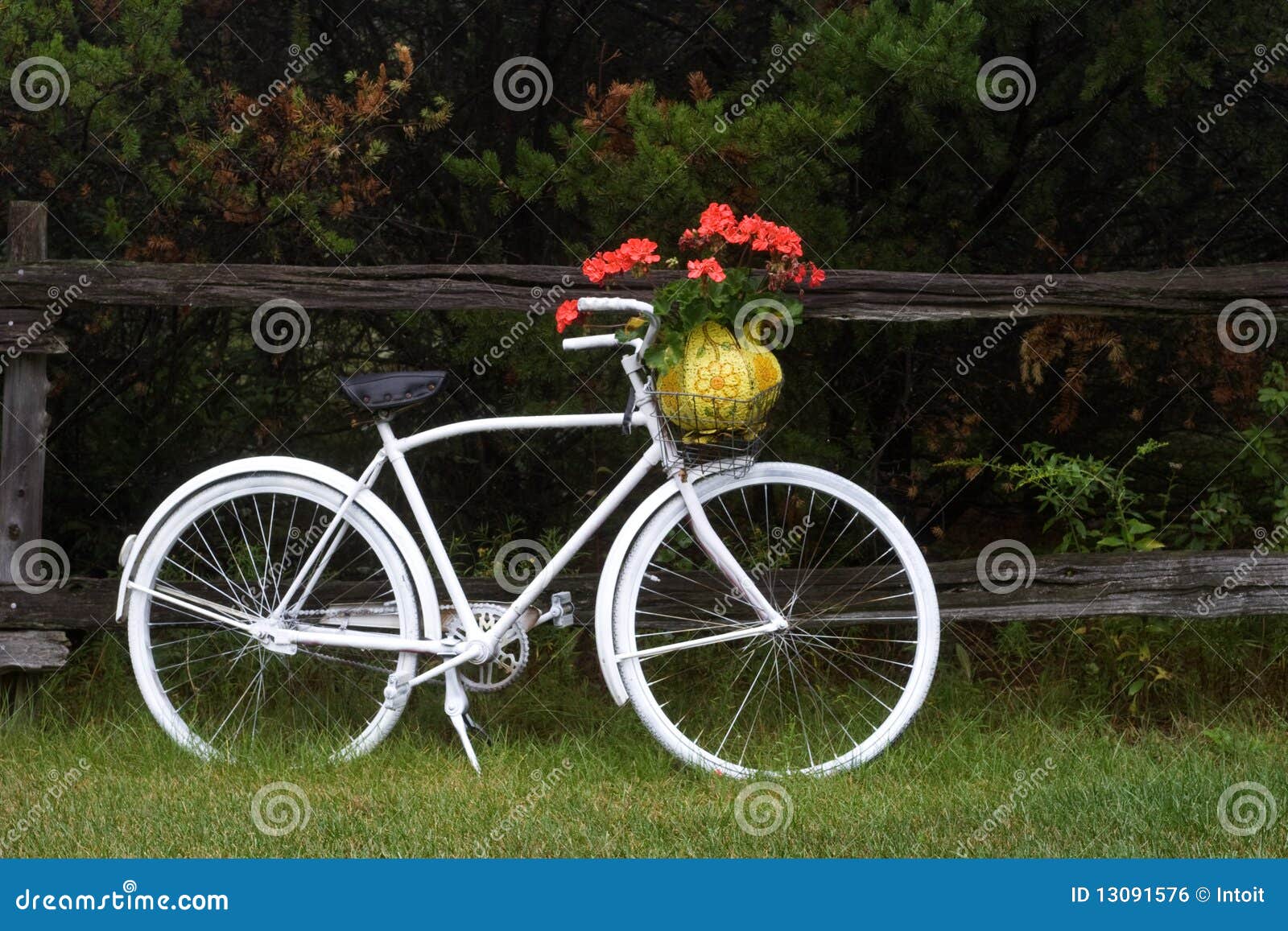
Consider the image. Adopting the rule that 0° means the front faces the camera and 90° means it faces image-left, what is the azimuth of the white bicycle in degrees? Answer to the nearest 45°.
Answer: approximately 270°
